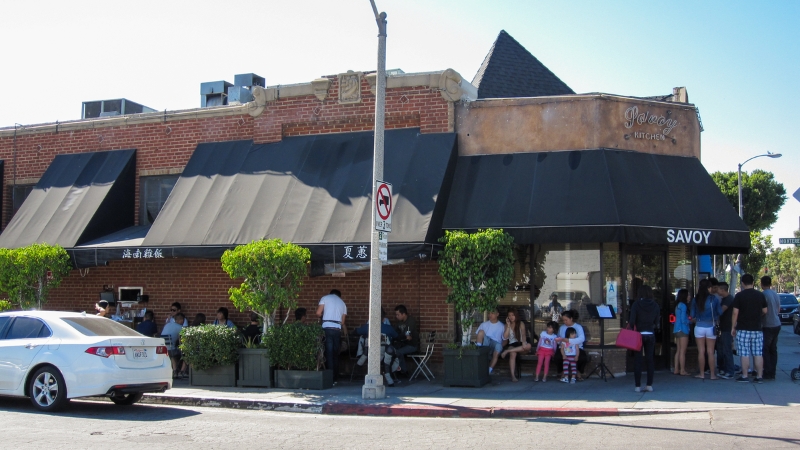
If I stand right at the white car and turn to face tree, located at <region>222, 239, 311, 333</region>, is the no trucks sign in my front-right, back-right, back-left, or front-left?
front-right

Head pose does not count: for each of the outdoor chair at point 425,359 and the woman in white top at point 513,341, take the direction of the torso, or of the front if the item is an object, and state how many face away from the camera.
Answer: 0

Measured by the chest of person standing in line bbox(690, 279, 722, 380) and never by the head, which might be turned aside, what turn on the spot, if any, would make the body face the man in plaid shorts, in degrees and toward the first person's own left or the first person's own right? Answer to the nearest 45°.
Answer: approximately 135° to the first person's own right

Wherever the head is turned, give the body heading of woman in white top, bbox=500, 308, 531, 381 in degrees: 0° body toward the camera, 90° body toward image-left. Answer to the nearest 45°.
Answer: approximately 0°

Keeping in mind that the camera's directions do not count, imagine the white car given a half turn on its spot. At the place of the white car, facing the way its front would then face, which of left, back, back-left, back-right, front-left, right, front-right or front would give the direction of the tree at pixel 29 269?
back-left

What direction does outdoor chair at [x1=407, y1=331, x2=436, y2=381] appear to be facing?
to the viewer's left

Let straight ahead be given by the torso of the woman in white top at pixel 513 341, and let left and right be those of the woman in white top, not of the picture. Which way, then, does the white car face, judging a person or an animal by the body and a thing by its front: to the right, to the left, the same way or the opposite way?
to the right
